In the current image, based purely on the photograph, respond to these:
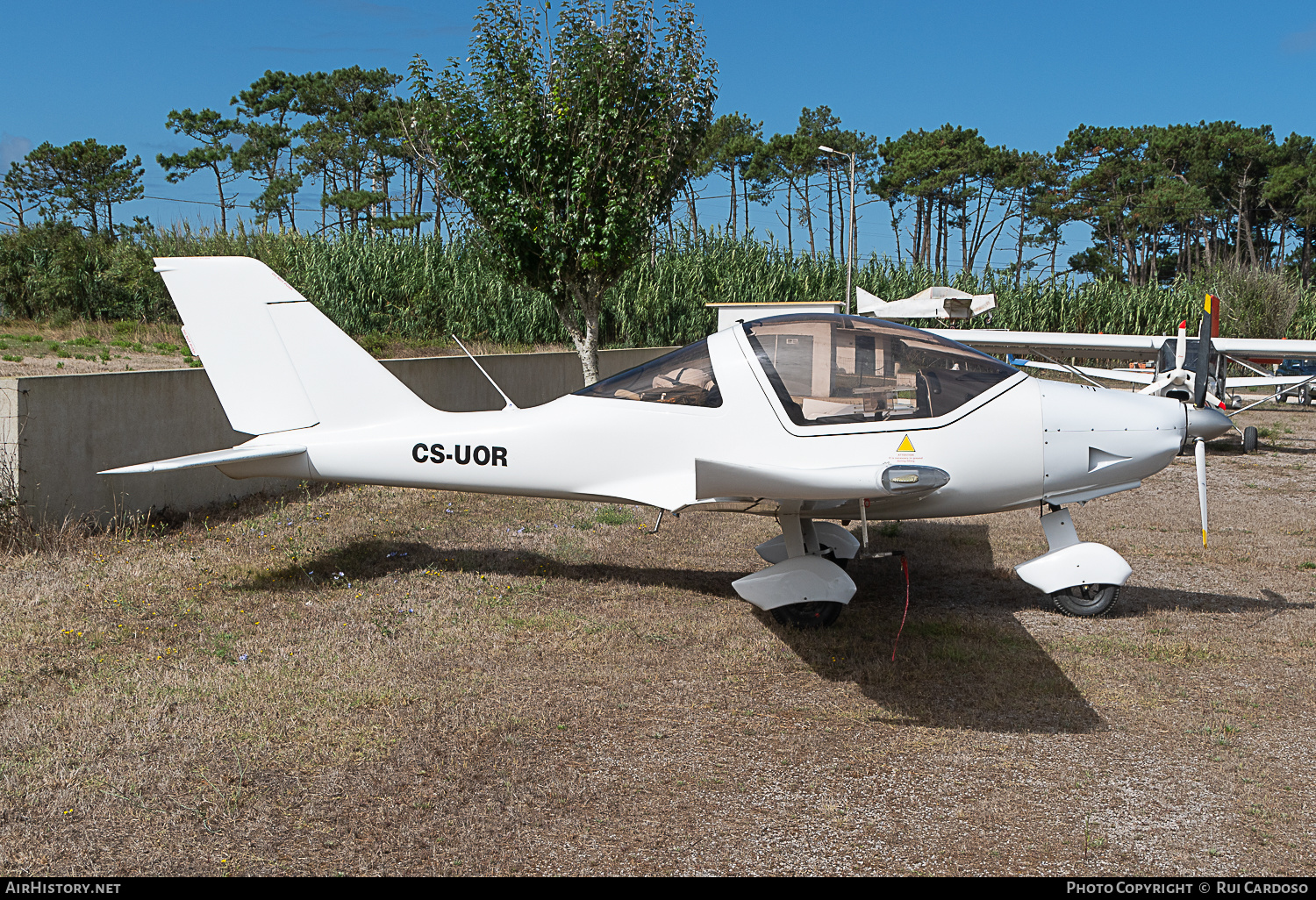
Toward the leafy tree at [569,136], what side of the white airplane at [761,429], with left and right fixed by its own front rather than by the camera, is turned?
left

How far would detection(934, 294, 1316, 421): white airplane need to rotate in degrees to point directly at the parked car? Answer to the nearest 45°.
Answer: approximately 180°

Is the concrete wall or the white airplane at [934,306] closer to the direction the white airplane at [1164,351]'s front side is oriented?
the concrete wall

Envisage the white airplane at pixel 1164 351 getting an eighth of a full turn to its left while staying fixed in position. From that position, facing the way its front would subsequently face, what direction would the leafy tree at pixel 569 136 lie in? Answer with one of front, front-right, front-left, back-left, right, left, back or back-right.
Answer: right

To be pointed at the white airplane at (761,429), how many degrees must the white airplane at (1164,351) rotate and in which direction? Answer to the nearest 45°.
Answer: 0° — it already faces it

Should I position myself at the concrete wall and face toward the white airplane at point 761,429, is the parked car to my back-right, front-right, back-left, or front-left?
front-left

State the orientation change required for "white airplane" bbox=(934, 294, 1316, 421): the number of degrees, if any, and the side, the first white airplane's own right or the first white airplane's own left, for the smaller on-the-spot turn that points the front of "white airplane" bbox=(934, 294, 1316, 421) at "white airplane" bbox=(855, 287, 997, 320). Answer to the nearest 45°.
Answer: approximately 135° to the first white airplane's own right

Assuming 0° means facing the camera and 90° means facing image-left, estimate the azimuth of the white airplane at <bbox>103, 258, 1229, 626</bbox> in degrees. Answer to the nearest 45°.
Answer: approximately 270°

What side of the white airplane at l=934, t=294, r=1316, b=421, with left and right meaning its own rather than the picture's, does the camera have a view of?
front

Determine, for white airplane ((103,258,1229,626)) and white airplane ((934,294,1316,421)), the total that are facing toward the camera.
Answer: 1

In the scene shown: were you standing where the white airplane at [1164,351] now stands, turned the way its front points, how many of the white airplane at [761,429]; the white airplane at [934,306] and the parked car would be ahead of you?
1

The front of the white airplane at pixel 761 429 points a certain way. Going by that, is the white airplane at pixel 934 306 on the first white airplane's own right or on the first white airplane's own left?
on the first white airplane's own left
